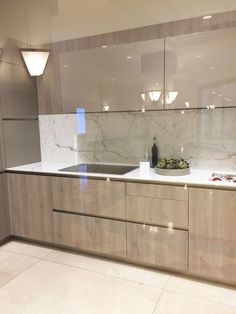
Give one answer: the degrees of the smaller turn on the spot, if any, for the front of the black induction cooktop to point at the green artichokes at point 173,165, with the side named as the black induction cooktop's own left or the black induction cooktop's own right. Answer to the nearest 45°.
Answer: approximately 90° to the black induction cooktop's own left

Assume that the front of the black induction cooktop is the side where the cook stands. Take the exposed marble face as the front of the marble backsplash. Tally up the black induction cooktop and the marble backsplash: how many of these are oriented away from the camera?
0

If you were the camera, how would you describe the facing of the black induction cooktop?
facing the viewer and to the left of the viewer

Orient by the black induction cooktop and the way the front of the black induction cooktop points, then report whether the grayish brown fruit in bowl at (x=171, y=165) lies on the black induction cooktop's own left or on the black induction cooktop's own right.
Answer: on the black induction cooktop's own left

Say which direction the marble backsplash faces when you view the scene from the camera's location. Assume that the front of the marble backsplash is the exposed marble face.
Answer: facing the viewer

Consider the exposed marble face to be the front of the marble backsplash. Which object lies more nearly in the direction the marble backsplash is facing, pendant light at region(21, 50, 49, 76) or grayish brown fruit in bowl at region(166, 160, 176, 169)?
the grayish brown fruit in bowl

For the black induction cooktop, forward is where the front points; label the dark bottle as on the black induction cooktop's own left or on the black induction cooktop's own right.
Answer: on the black induction cooktop's own left
